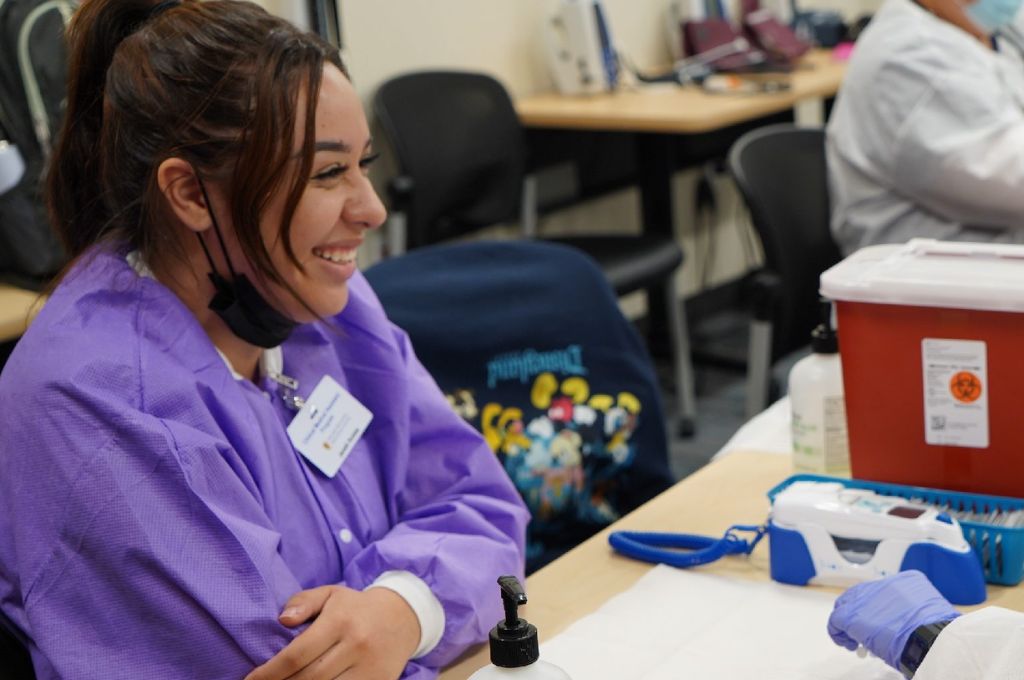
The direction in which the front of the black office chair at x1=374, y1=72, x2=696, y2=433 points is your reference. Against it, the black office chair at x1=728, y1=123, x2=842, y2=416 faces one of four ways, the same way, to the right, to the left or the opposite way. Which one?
the same way

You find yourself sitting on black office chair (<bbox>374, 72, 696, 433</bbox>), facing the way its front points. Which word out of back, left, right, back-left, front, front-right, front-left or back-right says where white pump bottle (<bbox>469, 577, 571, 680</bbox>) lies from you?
front-right

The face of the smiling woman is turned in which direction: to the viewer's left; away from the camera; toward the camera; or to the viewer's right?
to the viewer's right

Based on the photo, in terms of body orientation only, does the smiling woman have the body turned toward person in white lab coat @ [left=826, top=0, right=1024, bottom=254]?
no

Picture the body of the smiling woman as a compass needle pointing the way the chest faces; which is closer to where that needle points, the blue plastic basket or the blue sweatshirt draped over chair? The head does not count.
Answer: the blue plastic basket

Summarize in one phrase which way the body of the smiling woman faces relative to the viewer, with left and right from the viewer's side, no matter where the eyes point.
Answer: facing the viewer and to the right of the viewer

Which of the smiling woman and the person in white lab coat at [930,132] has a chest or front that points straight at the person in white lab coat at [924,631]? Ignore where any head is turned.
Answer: the smiling woman

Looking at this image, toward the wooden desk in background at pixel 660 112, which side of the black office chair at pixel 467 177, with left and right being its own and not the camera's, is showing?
left

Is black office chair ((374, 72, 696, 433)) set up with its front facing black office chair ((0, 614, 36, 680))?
no

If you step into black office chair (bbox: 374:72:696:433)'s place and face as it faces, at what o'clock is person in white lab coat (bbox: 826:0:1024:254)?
The person in white lab coat is roughly at 12 o'clock from the black office chair.

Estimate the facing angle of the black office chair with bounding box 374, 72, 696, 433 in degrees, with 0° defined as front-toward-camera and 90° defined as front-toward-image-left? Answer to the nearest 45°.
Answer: approximately 315°

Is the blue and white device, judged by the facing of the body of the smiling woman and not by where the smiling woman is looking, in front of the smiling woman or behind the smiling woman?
in front
